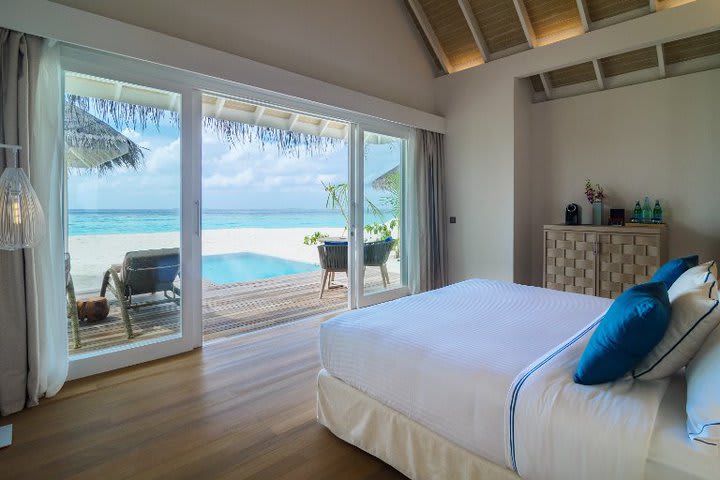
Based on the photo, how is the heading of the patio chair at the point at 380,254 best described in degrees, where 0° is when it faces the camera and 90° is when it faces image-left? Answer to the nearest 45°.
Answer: approximately 90°

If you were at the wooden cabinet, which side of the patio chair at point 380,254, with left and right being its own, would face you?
back

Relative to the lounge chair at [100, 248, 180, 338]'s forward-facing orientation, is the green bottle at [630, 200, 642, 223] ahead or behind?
behind

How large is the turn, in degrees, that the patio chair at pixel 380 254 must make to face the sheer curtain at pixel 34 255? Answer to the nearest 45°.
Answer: approximately 45° to its left

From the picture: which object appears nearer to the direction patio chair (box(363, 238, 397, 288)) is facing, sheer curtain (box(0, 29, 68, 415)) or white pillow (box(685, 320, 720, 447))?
the sheer curtain

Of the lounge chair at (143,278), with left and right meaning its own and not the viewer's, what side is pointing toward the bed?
back

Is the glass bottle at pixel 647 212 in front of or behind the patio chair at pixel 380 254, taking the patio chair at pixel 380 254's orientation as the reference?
behind

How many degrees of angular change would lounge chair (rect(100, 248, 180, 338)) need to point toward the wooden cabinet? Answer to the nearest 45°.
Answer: approximately 135° to its right

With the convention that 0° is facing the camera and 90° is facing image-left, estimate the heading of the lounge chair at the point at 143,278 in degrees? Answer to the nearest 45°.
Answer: approximately 135°

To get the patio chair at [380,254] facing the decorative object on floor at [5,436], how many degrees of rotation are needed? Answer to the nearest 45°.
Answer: approximately 45° to its left

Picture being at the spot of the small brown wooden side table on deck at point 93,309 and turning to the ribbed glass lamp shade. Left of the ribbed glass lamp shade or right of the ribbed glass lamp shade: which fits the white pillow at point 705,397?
left

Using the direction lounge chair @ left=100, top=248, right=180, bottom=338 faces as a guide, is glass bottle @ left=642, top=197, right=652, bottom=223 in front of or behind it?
behind
